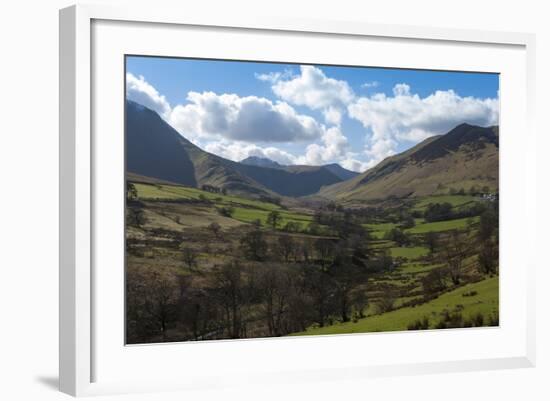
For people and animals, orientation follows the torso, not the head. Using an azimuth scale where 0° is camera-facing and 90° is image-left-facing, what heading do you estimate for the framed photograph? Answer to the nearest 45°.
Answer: approximately 315°
